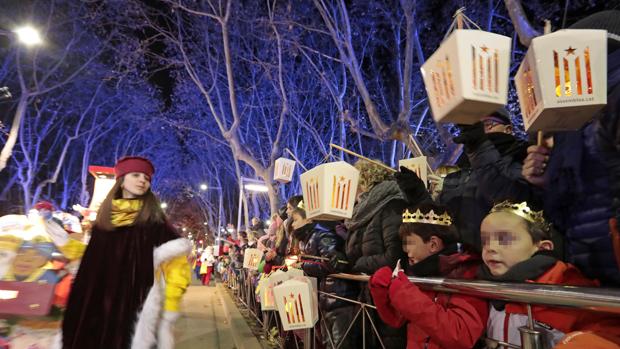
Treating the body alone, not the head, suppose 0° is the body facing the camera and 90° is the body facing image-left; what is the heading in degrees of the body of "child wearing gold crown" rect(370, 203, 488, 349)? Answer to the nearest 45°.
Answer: approximately 90°

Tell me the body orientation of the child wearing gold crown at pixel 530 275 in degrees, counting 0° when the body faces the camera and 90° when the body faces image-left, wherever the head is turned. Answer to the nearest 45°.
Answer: approximately 45°

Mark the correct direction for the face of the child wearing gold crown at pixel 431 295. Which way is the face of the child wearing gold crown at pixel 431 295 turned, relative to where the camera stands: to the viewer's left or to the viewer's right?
to the viewer's left

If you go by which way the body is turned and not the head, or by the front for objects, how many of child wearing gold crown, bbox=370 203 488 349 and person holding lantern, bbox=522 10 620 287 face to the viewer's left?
2

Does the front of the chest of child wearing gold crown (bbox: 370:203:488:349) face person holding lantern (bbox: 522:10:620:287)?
no

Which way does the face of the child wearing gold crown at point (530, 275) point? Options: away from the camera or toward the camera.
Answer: toward the camera

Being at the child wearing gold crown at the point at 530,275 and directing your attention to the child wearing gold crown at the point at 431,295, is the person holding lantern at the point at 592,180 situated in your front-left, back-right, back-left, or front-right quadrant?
back-right

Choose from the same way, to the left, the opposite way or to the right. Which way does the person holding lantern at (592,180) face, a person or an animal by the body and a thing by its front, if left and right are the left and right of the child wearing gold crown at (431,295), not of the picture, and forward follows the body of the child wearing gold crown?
the same way

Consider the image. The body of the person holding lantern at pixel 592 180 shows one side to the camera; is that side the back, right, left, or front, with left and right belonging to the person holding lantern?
left
